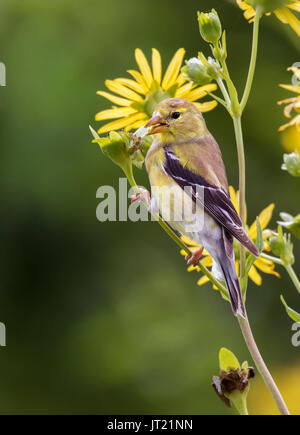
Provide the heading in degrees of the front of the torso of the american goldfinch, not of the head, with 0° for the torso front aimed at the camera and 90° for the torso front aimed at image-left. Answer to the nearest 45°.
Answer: approximately 90°
